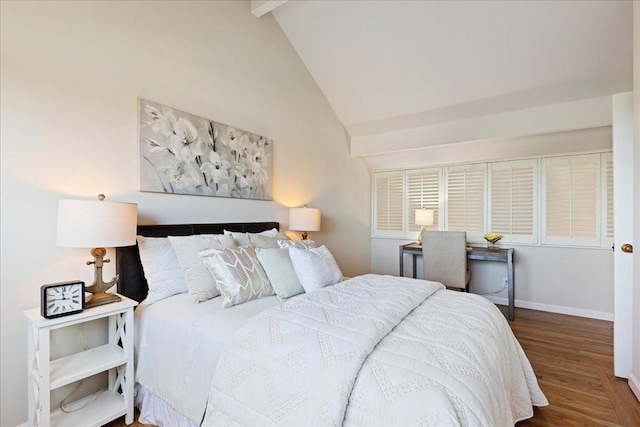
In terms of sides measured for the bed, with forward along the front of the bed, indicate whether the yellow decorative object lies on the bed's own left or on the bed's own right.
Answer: on the bed's own left

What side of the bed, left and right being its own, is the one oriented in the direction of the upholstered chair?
left

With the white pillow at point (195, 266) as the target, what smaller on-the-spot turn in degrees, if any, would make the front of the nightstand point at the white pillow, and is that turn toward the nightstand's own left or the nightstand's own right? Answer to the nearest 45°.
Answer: approximately 45° to the nightstand's own left

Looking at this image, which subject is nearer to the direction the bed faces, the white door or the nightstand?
the white door

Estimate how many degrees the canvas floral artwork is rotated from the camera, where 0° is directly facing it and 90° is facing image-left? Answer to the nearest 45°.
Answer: approximately 315°

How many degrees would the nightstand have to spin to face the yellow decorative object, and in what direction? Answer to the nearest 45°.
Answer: approximately 45° to its left

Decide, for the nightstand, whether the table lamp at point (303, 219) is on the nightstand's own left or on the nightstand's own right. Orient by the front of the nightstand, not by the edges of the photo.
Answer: on the nightstand's own left

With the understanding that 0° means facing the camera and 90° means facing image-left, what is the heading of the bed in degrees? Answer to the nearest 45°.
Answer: approximately 315°
